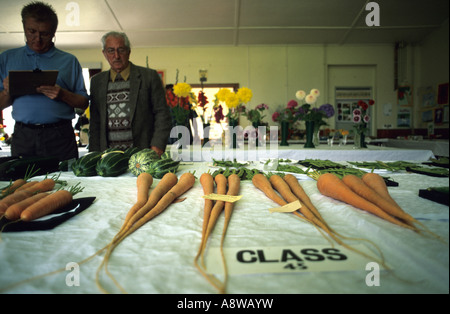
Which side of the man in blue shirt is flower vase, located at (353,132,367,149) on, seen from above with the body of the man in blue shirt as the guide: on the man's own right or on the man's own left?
on the man's own left

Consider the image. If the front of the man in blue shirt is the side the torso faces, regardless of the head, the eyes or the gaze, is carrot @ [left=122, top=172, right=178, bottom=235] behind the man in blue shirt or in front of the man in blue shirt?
in front

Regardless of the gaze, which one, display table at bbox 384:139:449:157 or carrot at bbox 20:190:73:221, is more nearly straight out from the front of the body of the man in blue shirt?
the carrot

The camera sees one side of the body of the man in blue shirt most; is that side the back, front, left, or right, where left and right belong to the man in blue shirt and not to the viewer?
front

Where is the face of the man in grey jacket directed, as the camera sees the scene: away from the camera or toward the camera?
toward the camera

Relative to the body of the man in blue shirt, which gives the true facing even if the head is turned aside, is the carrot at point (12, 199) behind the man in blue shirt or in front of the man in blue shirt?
in front

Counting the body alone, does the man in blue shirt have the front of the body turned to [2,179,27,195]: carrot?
yes

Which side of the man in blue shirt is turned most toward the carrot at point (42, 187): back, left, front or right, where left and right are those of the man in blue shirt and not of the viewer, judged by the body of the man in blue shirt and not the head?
front

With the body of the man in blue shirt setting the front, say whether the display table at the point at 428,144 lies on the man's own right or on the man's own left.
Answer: on the man's own left

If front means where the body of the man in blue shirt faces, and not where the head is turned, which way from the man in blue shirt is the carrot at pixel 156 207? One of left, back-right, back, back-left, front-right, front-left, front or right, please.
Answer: front

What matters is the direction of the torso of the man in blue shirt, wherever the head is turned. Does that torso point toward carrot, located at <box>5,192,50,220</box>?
yes
